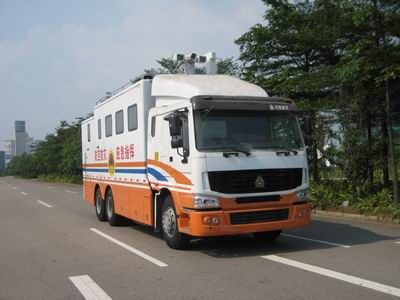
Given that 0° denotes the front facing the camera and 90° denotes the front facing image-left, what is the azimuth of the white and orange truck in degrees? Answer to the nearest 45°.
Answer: approximately 315°

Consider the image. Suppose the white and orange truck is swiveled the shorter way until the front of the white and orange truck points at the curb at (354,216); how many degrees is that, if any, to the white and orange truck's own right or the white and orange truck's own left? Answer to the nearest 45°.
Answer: approximately 90° to the white and orange truck's own left
